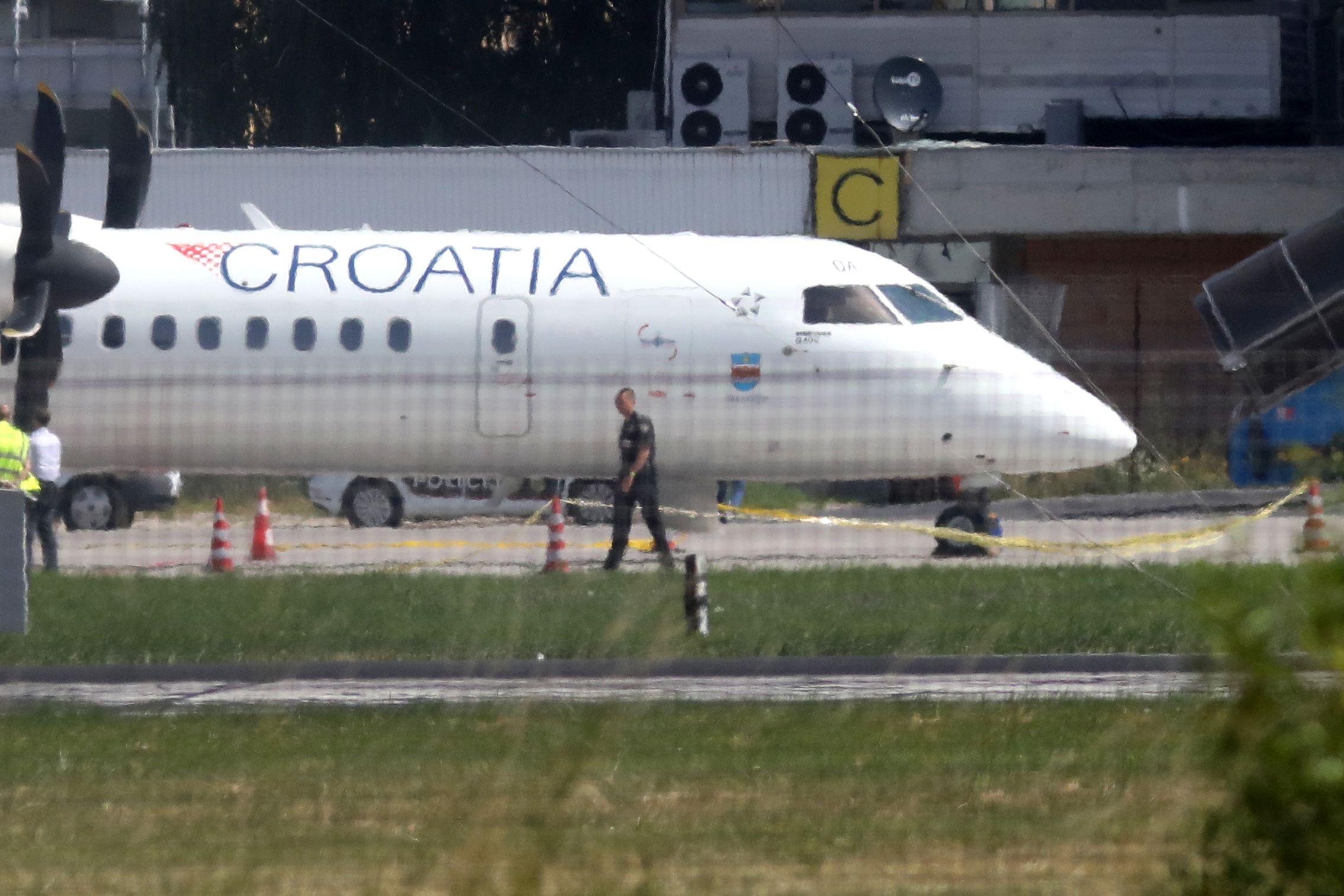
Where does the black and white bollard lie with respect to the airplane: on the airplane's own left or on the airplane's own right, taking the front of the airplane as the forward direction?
on the airplane's own right

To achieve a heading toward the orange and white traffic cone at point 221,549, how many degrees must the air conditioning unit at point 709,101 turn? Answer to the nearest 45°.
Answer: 0° — it already faces it

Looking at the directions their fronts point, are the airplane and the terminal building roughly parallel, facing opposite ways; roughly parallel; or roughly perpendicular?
roughly perpendicular

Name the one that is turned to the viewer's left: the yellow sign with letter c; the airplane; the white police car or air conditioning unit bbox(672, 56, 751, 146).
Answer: the white police car

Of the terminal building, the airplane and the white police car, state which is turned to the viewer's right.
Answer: the airplane

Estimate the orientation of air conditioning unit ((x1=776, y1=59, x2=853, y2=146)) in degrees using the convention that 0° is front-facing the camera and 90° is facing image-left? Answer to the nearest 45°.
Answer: approximately 0°

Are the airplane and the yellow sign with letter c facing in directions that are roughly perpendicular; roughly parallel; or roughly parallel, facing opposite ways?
roughly perpendicular

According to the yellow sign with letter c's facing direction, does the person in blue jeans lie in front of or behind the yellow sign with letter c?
in front

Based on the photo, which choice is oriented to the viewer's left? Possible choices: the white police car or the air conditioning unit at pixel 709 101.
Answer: the white police car

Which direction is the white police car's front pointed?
to the viewer's left

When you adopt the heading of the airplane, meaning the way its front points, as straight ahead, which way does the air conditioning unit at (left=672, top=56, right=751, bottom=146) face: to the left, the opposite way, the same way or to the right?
to the right

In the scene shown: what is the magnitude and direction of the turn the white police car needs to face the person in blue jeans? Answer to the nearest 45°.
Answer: approximately 135° to its left

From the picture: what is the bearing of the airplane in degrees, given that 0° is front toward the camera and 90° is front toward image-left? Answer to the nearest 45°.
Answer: approximately 270°
